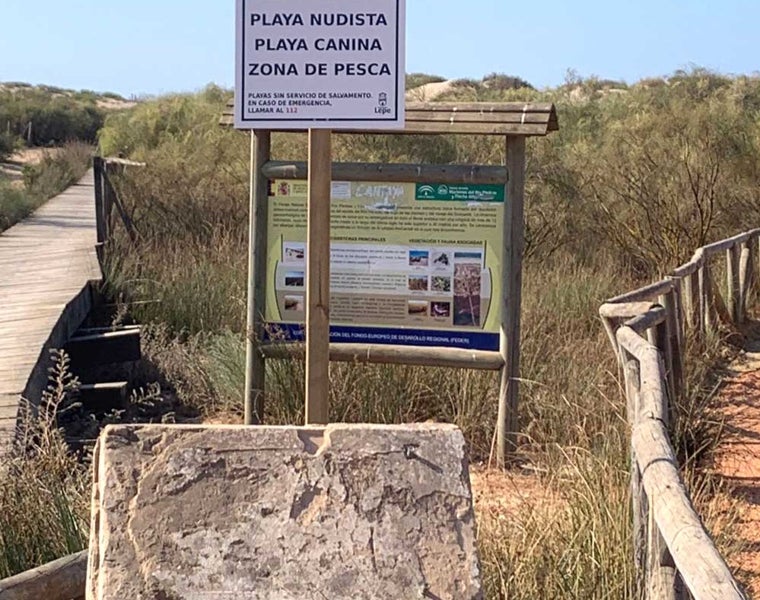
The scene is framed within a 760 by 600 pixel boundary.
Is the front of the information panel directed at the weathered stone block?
yes

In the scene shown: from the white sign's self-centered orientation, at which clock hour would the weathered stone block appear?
The weathered stone block is roughly at 12 o'clock from the white sign.

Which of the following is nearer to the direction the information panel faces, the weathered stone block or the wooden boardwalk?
the weathered stone block

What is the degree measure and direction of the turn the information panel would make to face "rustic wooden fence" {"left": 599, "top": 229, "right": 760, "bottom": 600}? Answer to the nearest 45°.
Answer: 0° — it already faces it

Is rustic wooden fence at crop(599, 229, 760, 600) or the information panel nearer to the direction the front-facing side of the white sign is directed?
the rustic wooden fence

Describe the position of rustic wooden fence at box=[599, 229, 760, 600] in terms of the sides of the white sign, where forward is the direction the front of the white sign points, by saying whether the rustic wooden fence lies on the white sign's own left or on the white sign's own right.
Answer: on the white sign's own left

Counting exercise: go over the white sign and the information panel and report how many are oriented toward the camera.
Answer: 2

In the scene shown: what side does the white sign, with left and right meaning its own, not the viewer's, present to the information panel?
back

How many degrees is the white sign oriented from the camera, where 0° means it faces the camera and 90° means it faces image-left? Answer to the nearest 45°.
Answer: approximately 0°
